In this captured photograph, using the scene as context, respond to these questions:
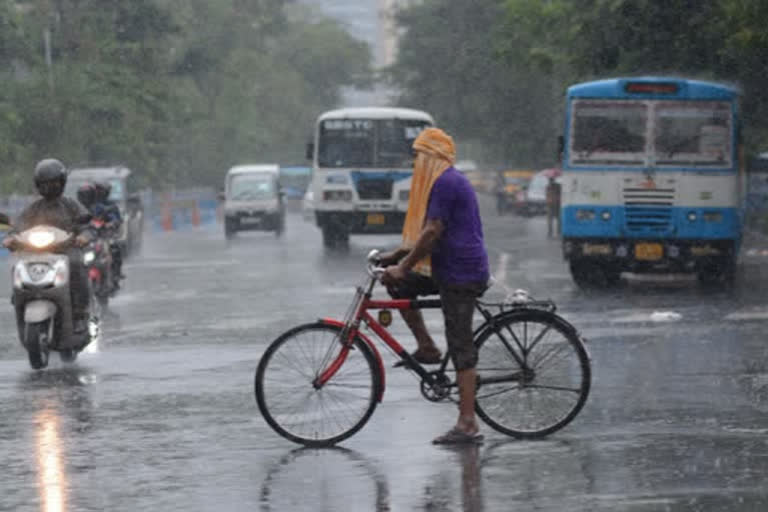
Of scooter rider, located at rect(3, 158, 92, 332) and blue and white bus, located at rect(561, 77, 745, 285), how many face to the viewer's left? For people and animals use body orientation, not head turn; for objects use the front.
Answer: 0

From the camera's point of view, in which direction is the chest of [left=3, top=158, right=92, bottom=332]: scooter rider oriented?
toward the camera

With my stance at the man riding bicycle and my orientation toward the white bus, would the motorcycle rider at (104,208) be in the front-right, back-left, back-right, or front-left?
front-left

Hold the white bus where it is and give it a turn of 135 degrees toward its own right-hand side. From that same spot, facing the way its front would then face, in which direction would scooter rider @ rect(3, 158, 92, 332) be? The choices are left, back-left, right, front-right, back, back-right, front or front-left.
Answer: back-left

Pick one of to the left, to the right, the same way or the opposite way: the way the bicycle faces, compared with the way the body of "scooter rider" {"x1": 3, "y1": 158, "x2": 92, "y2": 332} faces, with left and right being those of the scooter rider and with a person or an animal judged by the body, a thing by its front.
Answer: to the right

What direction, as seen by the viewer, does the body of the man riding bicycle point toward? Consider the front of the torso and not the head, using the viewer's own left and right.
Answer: facing to the left of the viewer

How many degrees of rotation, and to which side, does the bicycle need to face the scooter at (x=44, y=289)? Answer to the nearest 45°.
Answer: approximately 45° to its right

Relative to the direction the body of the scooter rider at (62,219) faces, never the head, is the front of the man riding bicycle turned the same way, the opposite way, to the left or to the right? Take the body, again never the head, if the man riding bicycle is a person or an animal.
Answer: to the right

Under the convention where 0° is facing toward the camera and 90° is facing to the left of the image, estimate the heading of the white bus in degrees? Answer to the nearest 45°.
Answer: approximately 0°

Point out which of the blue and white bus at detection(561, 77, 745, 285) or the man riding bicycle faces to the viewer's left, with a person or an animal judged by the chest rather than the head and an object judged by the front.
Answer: the man riding bicycle

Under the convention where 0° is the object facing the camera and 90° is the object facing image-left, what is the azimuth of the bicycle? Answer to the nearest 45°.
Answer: approximately 90°

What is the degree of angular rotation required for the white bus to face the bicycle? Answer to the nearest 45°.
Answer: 0° — it already faces it

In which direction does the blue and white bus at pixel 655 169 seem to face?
toward the camera

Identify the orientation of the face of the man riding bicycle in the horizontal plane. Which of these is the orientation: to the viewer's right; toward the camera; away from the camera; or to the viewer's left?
to the viewer's left

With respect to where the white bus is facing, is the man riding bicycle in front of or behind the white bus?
in front
